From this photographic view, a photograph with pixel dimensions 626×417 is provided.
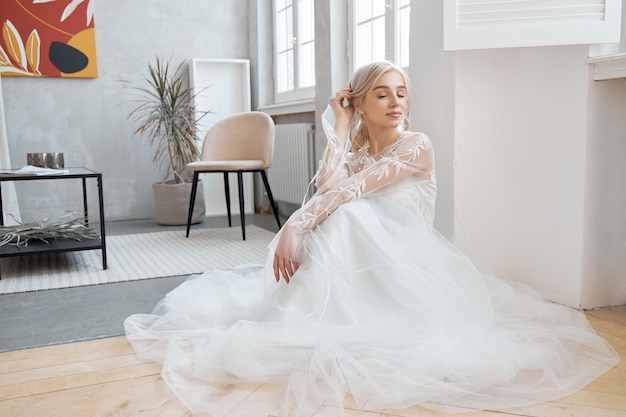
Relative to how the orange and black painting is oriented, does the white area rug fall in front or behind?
in front

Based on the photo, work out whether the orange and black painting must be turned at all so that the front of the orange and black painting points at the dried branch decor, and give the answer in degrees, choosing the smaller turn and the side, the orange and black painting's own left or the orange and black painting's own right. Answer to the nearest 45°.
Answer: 0° — it already faces it

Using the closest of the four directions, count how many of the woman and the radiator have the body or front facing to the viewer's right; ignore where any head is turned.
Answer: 0

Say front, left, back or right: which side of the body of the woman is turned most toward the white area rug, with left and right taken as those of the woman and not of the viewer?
right

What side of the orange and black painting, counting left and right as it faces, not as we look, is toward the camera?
front

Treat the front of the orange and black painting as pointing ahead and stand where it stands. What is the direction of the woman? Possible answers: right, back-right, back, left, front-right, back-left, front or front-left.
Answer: front

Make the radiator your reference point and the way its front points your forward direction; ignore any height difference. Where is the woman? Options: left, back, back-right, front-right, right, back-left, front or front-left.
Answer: front-left

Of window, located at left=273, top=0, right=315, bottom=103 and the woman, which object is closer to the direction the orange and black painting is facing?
the woman

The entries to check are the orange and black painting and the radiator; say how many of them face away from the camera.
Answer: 0

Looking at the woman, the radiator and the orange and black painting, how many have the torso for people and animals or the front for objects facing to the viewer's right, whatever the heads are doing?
0

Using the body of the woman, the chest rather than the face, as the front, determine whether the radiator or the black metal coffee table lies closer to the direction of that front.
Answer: the black metal coffee table

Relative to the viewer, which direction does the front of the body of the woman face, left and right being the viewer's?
facing the viewer and to the left of the viewer
